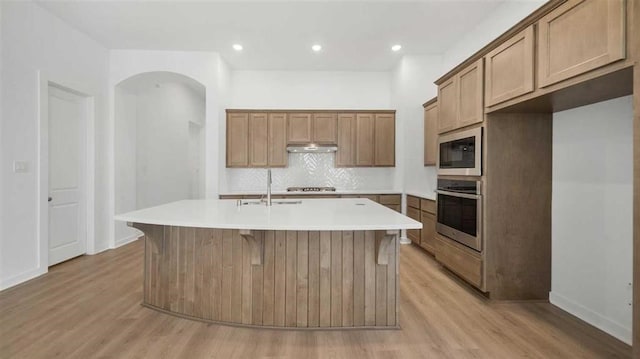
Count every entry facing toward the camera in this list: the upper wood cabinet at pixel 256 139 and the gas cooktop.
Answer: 2

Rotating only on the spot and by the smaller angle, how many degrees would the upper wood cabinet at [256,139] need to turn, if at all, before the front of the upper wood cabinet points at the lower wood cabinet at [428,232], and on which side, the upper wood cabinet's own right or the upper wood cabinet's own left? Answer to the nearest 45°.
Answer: approximately 45° to the upper wood cabinet's own left

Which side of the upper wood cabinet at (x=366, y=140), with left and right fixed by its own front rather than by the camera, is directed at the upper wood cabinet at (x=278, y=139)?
right

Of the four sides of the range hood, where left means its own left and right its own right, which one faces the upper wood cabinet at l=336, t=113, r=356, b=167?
left

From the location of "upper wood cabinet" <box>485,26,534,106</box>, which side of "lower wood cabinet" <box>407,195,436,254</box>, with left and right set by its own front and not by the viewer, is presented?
left

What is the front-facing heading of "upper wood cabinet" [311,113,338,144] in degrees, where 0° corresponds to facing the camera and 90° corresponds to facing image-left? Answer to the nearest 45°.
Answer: approximately 0°

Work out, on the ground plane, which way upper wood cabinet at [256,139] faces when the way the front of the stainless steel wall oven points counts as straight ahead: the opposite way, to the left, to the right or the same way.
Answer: to the left

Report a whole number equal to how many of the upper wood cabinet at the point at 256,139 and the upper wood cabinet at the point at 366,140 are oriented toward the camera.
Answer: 2

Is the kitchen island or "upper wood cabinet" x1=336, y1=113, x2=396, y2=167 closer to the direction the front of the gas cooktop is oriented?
the kitchen island
